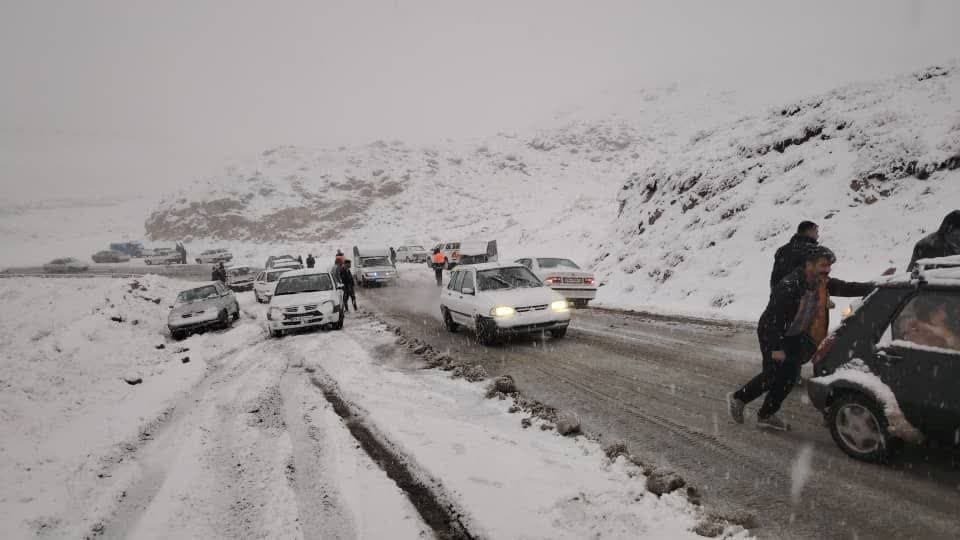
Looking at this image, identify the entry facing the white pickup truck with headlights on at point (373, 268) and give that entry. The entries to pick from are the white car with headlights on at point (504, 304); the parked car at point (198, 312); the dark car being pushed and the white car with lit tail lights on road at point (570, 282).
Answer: the white car with lit tail lights on road at point (570, 282)

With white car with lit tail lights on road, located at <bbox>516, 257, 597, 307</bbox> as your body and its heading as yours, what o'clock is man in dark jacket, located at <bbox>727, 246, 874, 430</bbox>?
The man in dark jacket is roughly at 7 o'clock from the white car with lit tail lights on road.

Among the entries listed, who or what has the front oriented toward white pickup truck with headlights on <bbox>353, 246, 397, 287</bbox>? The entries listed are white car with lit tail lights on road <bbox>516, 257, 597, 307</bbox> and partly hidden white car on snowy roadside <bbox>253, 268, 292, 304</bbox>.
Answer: white car with lit tail lights on road <bbox>516, 257, 597, 307</bbox>

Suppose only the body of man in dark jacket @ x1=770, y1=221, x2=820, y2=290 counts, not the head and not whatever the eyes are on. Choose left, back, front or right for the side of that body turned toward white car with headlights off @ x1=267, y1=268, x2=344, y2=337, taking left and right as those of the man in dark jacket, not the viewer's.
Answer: back

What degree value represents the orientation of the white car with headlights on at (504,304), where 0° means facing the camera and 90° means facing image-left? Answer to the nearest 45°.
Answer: approximately 315°

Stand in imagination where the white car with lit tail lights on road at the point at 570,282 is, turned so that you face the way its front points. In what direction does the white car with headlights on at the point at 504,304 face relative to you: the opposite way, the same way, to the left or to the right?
the opposite way

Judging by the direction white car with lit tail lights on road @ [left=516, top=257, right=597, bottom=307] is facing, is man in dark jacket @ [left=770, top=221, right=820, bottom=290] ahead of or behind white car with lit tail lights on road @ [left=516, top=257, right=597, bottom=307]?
behind

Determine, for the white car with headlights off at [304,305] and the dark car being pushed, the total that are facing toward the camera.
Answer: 1

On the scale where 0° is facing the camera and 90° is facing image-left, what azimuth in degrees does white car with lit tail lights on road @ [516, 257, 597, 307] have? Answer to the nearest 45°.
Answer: approximately 135°

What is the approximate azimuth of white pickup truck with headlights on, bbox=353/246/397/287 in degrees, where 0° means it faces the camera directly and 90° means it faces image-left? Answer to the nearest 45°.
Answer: approximately 315°

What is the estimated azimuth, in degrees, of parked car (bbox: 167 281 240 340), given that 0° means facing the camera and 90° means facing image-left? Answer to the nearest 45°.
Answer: approximately 45°

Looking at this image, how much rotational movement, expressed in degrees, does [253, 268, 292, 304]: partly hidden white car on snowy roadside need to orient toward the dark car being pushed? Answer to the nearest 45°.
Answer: approximately 45° to its left

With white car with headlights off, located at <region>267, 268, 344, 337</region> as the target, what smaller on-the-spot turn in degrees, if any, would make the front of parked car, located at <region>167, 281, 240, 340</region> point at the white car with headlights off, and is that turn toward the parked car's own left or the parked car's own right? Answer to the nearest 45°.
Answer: approximately 90° to the parked car's own left

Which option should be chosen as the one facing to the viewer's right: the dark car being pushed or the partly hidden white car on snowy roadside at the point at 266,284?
the dark car being pushed

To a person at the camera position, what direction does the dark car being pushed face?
facing to the right of the viewer

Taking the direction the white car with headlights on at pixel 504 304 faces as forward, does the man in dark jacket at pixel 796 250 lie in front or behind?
in front

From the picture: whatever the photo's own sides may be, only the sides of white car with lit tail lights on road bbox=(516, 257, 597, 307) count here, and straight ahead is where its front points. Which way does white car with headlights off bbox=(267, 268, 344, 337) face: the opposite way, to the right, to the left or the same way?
the opposite way
